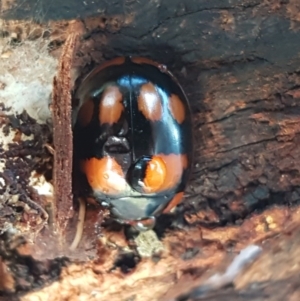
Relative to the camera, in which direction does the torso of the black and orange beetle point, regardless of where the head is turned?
toward the camera
